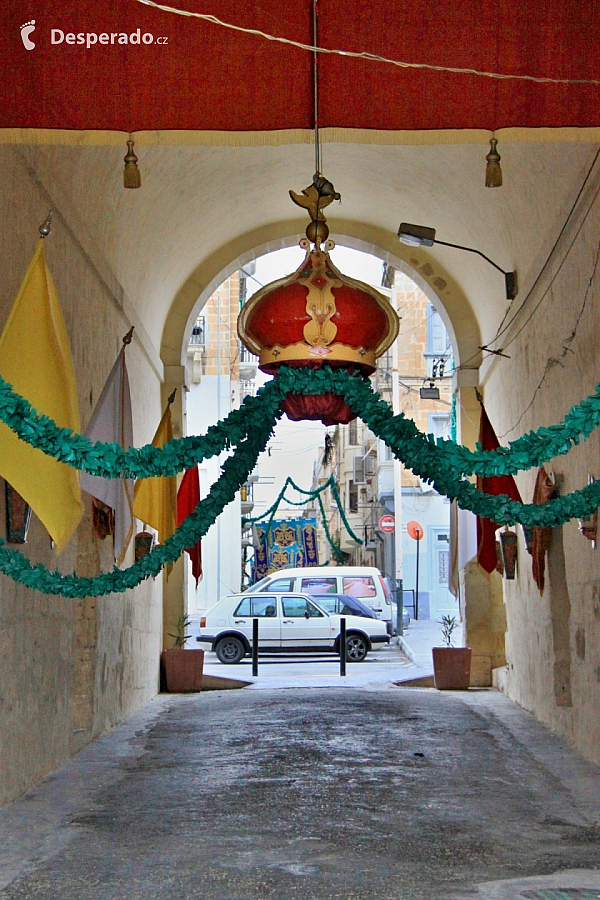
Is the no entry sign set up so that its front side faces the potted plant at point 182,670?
yes

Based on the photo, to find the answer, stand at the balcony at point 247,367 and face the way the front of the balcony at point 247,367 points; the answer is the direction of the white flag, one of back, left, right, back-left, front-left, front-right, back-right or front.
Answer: right

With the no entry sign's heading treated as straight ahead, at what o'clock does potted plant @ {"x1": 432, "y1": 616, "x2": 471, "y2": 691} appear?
The potted plant is roughly at 12 o'clock from the no entry sign.

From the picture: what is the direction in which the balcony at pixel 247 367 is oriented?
to the viewer's right

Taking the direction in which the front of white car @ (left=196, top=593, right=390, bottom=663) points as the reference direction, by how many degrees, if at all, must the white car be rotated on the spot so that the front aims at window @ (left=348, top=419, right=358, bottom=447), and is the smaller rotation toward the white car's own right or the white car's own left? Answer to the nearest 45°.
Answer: approximately 90° to the white car's own left

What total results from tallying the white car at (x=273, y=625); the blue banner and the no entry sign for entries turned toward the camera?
2

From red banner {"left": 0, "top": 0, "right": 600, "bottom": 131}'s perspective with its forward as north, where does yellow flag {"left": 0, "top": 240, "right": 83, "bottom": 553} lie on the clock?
The yellow flag is roughly at 4 o'clock from the red banner.

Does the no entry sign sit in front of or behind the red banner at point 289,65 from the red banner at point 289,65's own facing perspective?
behind
